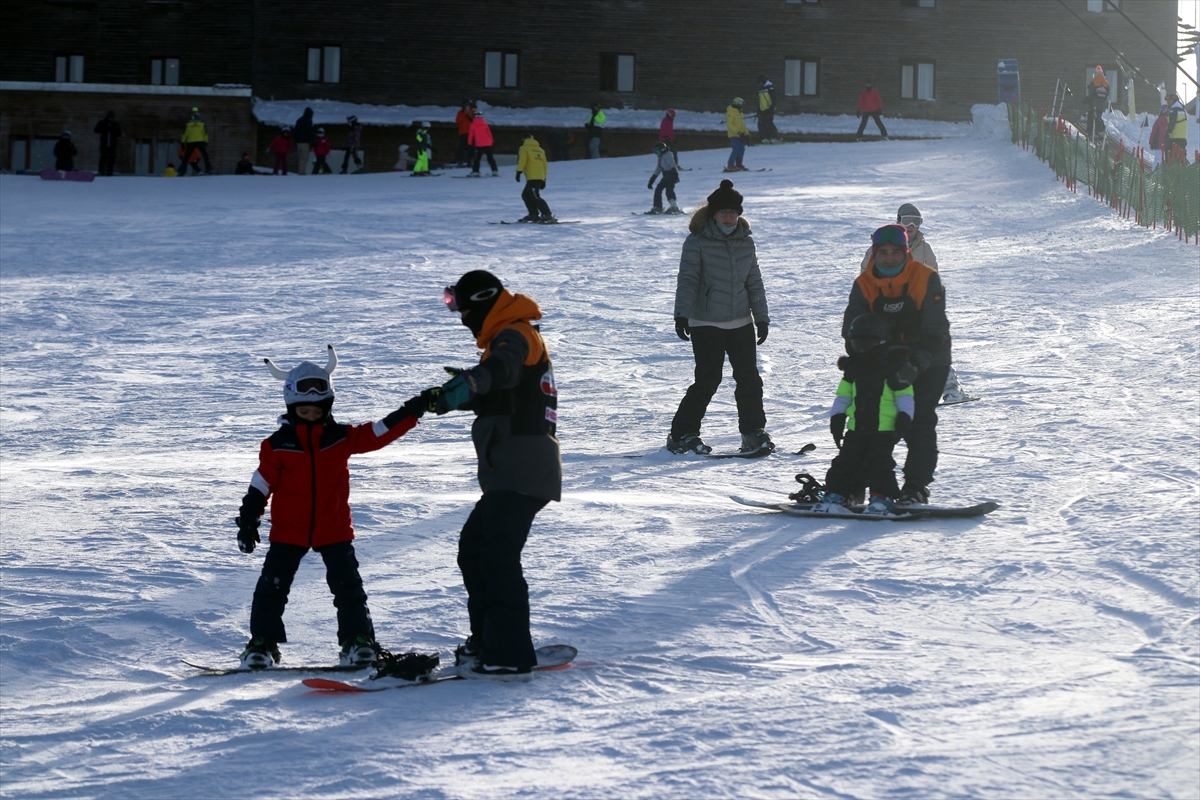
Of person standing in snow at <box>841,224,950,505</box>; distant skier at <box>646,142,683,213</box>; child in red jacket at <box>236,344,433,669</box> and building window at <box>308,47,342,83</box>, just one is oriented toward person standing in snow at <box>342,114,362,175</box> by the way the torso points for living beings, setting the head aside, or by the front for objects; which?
the building window

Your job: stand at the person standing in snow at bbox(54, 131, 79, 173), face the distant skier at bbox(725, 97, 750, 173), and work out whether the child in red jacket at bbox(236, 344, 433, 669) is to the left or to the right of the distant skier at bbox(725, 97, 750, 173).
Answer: right

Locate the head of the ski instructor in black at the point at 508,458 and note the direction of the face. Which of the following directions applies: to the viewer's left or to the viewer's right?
to the viewer's left

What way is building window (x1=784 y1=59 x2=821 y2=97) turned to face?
toward the camera

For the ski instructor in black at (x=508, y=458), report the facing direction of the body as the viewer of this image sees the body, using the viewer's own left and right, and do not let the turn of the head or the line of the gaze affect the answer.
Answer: facing to the left of the viewer

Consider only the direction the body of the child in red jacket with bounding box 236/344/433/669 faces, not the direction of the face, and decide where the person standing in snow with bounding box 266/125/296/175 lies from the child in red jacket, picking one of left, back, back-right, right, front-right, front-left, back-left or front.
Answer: back

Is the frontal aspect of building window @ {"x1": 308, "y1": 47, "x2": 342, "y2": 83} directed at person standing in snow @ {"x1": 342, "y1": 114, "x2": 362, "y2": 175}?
yes

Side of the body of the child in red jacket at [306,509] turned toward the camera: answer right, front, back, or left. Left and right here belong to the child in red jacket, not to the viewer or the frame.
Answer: front

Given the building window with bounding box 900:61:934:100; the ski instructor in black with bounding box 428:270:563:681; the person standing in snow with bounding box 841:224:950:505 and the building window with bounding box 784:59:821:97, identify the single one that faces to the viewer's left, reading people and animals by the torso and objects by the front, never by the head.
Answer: the ski instructor in black

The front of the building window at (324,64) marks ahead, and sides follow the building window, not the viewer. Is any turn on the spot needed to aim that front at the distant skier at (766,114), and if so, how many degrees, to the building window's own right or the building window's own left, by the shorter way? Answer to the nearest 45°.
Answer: approximately 45° to the building window's own left

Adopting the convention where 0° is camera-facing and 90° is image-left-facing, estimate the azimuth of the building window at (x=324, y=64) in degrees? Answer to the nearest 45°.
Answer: approximately 0°
